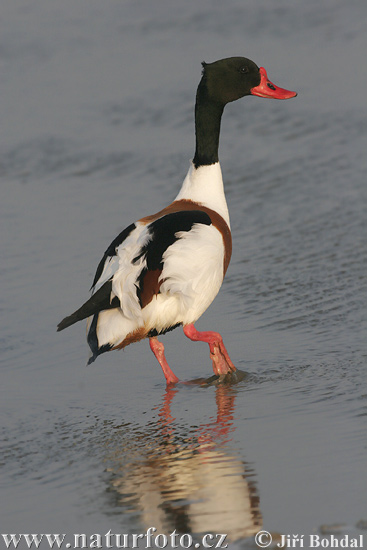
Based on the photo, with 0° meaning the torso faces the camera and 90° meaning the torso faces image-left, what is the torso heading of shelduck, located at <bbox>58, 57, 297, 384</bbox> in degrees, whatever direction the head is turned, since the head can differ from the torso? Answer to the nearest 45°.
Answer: approximately 270°
